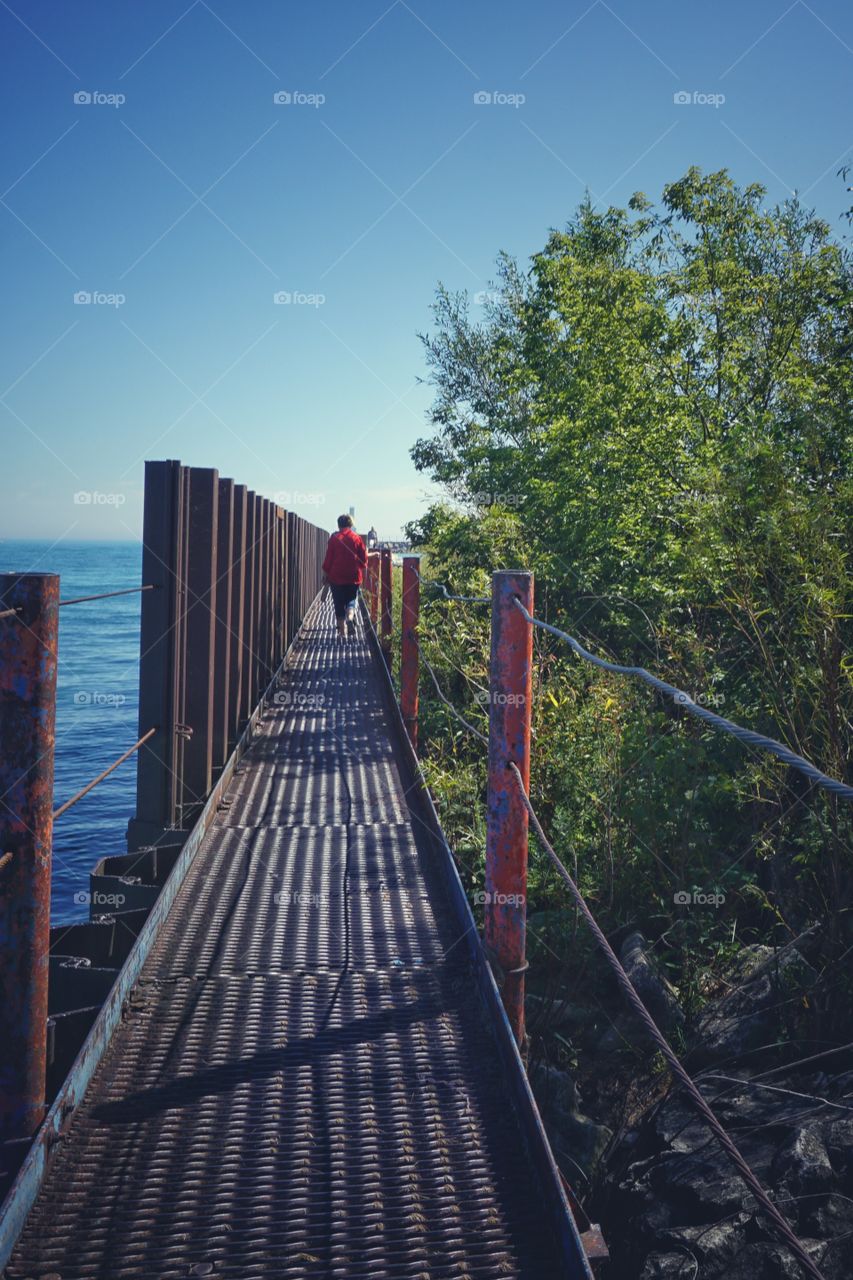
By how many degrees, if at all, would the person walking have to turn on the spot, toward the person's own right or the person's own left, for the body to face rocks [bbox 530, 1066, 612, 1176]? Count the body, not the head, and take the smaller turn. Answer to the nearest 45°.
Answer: approximately 180°

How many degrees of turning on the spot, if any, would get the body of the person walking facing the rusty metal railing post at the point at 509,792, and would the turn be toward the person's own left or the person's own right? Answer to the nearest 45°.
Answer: approximately 180°

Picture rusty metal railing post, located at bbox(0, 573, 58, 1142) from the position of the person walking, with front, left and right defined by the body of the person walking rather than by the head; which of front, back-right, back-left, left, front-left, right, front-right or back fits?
back

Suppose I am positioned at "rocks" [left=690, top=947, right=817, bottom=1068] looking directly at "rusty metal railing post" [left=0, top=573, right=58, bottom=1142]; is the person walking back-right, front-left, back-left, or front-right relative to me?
back-right

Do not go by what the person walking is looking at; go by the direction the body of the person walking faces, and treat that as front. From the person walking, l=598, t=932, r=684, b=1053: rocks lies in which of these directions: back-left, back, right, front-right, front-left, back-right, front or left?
back

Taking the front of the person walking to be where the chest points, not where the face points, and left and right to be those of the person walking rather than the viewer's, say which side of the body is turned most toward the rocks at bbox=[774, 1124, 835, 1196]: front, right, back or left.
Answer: back

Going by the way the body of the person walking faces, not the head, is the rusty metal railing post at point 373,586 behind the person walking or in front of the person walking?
in front

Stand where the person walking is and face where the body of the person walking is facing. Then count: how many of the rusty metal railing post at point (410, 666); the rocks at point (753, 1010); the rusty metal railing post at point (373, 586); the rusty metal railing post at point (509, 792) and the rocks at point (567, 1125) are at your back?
4

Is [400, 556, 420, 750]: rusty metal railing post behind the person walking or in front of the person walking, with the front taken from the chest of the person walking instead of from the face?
behind

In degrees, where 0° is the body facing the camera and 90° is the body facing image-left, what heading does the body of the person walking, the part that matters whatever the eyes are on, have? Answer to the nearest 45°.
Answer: approximately 180°
